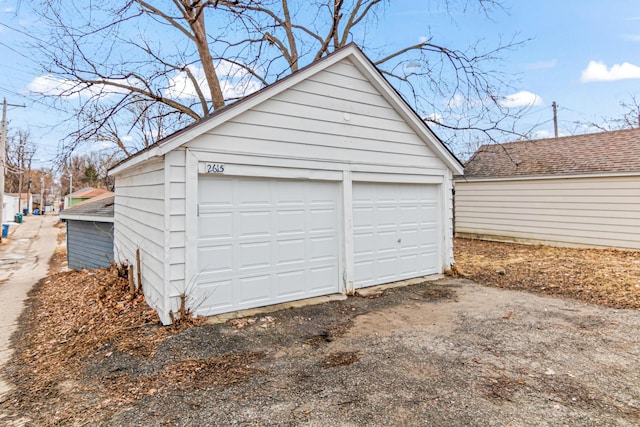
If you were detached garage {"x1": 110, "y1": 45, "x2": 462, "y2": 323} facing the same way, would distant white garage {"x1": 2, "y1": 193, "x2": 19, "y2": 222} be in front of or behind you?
behind

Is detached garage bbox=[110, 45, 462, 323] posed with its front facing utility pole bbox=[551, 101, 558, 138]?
no

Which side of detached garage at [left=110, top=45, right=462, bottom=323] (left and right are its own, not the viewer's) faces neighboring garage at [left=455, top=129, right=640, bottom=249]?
left

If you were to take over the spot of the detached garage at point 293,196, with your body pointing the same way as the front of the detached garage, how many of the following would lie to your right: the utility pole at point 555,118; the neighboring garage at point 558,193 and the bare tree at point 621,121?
0

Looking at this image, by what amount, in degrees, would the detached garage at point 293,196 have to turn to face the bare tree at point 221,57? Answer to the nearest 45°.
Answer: approximately 135° to its left

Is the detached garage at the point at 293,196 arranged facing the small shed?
no

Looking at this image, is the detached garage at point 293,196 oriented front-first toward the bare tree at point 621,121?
no

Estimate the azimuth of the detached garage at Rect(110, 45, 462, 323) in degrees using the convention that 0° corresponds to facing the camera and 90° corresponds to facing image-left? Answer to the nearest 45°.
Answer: approximately 315°
